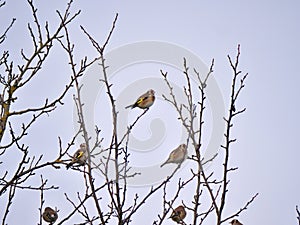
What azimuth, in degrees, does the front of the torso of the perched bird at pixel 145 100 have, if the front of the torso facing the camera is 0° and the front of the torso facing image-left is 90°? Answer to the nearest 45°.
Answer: approximately 270°
